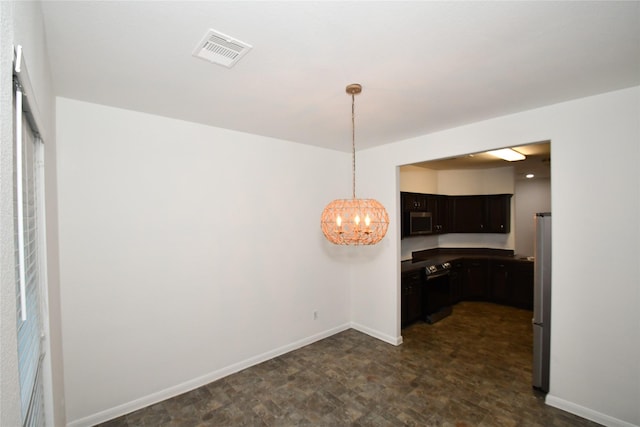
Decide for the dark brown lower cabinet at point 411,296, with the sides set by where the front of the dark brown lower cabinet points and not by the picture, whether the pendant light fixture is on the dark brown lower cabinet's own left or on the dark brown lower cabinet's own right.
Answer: on the dark brown lower cabinet's own right

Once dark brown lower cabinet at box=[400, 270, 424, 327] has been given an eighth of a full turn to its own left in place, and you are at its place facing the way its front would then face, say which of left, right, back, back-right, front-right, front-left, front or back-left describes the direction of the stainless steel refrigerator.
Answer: front-right

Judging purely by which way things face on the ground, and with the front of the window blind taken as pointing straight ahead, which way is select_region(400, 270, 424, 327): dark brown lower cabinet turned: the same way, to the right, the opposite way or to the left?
to the right

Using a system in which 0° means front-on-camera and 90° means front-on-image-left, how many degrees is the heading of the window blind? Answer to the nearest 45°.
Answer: approximately 270°

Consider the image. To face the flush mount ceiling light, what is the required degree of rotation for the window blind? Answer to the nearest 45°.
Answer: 0° — it already faces it

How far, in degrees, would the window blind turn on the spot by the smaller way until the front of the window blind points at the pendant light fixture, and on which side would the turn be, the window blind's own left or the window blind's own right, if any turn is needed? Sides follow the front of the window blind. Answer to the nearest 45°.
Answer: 0° — it already faces it

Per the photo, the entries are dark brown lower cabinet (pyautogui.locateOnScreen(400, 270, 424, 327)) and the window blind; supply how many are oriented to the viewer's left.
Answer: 0

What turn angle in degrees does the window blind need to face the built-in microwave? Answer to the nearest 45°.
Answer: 0° — it already faces it

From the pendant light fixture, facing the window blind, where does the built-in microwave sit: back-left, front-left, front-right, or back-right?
back-right

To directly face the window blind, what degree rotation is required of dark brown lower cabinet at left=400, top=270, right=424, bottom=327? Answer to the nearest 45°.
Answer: approximately 45° to its right

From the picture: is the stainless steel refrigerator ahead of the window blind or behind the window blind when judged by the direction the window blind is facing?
ahead

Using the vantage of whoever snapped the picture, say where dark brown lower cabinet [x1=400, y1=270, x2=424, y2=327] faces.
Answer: facing the viewer and to the right of the viewer

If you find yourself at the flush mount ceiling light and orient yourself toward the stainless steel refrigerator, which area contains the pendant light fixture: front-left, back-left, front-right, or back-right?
front-right
